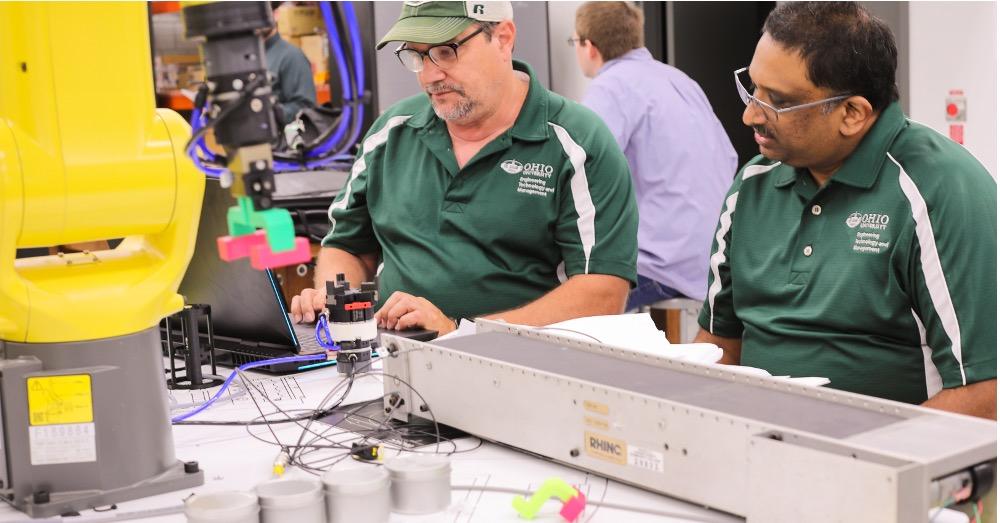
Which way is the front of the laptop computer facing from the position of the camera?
facing away from the viewer and to the right of the viewer

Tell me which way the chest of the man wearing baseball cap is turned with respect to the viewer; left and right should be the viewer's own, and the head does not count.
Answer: facing the viewer and to the left of the viewer

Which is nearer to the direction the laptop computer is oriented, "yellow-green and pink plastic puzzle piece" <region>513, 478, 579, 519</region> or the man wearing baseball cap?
the man wearing baseball cap

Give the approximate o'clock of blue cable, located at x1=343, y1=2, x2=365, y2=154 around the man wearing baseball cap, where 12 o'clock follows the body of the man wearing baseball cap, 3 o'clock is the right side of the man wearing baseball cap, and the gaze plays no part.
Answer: The blue cable is roughly at 4 o'clock from the man wearing baseball cap.

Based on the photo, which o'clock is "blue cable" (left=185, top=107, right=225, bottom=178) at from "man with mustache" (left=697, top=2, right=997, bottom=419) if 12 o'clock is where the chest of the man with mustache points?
The blue cable is roughly at 12 o'clock from the man with mustache.

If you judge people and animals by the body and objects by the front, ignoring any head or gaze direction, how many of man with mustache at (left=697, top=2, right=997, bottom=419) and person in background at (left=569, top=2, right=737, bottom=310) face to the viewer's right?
0

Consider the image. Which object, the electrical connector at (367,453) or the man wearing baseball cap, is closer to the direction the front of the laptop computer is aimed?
the man wearing baseball cap

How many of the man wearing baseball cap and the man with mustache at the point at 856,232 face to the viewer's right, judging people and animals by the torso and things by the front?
0

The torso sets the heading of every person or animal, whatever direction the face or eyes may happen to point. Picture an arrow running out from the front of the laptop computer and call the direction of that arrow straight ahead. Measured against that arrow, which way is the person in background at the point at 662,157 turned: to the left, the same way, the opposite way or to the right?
to the left

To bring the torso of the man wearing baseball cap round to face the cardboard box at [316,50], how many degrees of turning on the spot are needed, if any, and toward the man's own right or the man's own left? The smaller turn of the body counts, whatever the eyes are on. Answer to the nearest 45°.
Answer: approximately 135° to the man's own right

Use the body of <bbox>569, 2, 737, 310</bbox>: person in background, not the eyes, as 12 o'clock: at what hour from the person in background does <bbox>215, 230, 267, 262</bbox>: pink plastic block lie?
The pink plastic block is roughly at 8 o'clock from the person in background.

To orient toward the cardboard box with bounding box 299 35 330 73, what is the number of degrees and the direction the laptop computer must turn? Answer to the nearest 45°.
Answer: approximately 45° to its left

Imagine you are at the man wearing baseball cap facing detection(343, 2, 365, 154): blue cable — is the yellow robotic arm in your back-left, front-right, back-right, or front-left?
back-left

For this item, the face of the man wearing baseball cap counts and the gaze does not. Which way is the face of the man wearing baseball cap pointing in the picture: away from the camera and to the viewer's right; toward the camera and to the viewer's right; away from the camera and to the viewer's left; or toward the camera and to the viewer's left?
toward the camera and to the viewer's left

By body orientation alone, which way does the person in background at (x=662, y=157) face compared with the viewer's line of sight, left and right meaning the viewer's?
facing away from the viewer and to the left of the viewer

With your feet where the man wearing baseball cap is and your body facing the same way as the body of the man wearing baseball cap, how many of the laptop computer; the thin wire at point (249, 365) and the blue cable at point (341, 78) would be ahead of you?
2
